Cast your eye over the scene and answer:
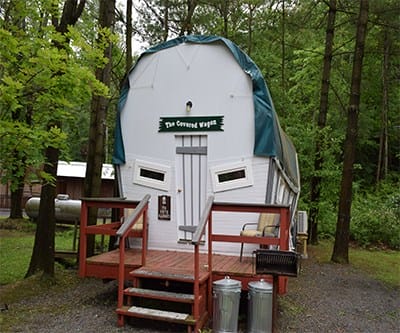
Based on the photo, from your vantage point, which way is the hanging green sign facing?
toward the camera

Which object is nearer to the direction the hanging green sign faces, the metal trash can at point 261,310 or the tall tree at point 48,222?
the metal trash can

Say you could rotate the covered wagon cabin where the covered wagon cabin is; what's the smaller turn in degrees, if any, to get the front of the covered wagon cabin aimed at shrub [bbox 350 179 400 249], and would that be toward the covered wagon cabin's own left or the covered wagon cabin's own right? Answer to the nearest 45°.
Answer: approximately 135° to the covered wagon cabin's own left

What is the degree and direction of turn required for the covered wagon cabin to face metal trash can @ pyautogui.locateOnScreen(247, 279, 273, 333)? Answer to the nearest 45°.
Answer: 0° — it already faces it

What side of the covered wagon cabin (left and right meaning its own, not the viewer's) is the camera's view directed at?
front

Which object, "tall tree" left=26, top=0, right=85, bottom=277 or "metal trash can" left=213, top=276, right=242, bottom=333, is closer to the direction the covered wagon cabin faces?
the metal trash can

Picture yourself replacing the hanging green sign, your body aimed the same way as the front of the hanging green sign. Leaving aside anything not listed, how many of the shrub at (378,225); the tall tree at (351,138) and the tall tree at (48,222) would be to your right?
1

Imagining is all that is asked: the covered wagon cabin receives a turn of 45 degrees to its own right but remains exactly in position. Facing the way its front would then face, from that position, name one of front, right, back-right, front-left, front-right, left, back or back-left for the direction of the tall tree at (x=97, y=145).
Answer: right

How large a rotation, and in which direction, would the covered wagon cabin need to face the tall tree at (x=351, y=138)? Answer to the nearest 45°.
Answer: approximately 135° to its left

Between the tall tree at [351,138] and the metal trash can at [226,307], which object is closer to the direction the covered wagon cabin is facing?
the metal trash can
